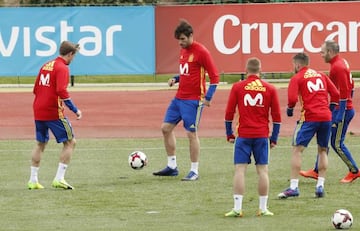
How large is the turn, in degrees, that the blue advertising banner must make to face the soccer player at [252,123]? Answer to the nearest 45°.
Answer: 0° — it already faces them

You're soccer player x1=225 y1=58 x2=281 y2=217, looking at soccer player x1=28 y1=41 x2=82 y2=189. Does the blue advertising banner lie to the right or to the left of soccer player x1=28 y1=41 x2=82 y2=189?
right

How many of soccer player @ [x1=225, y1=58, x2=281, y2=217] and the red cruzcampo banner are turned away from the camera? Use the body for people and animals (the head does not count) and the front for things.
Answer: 1

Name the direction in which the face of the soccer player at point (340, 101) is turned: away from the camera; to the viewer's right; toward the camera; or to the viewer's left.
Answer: to the viewer's left

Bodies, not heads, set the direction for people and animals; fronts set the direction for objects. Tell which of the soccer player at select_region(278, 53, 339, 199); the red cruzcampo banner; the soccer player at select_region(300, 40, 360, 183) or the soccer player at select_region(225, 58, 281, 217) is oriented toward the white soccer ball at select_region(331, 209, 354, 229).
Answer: the red cruzcampo banner

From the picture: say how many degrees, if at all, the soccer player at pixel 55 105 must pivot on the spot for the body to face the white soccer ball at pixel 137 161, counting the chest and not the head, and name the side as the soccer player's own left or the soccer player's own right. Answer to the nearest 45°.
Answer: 0° — they already face it

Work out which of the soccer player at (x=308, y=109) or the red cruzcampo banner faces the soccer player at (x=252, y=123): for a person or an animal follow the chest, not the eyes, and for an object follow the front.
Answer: the red cruzcampo banner
